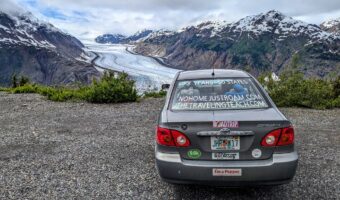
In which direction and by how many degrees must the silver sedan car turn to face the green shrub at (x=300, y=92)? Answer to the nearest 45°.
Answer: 0° — it already faces it

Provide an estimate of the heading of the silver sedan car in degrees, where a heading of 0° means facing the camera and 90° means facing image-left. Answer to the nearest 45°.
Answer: approximately 180°
